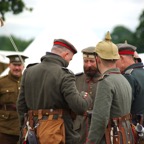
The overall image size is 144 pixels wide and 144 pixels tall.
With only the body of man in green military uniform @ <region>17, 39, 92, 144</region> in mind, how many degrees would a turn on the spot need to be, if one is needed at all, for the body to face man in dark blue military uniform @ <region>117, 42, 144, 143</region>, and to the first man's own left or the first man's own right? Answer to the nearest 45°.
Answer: approximately 45° to the first man's own right

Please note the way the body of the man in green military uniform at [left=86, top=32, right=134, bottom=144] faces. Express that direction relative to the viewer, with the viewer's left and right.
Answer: facing away from the viewer and to the left of the viewer

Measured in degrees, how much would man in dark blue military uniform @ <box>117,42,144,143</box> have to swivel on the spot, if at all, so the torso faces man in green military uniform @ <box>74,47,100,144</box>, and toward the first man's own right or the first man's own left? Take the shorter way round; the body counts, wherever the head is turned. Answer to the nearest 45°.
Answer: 0° — they already face them

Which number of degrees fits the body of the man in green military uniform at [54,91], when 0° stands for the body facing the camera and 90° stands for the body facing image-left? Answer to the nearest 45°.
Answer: approximately 225°

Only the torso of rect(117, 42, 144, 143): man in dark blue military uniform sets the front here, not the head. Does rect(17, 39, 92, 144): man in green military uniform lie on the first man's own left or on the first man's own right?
on the first man's own left

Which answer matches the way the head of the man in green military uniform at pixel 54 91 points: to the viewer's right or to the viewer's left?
to the viewer's right

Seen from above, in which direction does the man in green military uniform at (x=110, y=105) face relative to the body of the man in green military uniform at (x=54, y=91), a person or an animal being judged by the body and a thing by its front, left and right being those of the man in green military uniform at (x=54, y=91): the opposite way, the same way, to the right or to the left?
to the left

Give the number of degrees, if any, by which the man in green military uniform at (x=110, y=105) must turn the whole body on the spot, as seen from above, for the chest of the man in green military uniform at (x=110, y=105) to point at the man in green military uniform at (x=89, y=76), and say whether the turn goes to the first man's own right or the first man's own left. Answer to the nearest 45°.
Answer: approximately 45° to the first man's own right

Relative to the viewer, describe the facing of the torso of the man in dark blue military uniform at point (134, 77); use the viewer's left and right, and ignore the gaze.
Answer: facing away from the viewer and to the left of the viewer
